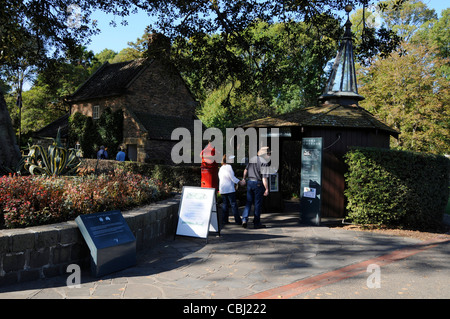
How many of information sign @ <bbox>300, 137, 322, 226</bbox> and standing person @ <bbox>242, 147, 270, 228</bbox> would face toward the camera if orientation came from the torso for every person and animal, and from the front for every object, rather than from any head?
1

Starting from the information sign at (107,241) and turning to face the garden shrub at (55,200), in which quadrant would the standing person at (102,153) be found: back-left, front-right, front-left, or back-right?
front-right

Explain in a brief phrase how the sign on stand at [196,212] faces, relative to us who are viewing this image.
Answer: facing the viewer and to the left of the viewer

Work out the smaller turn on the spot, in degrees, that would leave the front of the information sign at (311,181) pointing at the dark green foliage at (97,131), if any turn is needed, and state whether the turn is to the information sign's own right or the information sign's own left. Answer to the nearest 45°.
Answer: approximately 135° to the information sign's own right

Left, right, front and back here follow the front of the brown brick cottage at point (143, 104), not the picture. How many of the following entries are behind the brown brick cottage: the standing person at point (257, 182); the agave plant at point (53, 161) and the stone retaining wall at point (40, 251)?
0

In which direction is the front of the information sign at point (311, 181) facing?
toward the camera

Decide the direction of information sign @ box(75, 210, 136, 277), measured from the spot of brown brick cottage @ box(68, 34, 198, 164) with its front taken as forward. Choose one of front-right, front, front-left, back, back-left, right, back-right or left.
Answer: front-left

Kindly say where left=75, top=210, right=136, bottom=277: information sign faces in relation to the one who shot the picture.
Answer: facing the viewer and to the right of the viewer

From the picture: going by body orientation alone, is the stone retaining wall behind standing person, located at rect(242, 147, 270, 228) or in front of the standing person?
behind

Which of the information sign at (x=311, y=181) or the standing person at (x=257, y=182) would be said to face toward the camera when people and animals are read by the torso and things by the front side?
the information sign

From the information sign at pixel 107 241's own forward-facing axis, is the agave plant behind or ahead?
behind

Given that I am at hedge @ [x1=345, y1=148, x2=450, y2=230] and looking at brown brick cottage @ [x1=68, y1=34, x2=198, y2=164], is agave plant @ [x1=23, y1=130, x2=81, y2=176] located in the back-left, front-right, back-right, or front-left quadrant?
front-left

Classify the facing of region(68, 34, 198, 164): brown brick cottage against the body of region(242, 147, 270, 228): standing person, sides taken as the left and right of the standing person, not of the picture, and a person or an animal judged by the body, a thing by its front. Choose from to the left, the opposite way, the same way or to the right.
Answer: the opposite way

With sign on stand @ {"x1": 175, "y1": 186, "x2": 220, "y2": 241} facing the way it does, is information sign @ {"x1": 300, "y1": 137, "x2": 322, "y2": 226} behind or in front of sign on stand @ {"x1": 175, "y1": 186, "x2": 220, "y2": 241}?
behind

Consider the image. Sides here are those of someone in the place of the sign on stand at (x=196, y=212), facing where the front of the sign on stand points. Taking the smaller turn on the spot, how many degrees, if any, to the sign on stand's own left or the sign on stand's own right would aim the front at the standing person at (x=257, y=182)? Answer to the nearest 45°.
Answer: approximately 180°

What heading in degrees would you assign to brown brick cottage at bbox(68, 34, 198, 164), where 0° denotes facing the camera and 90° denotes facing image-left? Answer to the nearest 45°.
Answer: approximately 45°

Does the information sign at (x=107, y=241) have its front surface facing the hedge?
no

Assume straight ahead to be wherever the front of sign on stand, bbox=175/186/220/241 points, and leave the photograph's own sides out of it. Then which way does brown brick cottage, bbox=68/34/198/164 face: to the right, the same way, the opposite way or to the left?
the same way
